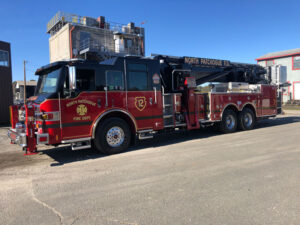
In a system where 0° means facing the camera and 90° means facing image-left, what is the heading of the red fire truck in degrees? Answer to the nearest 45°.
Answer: approximately 45°
